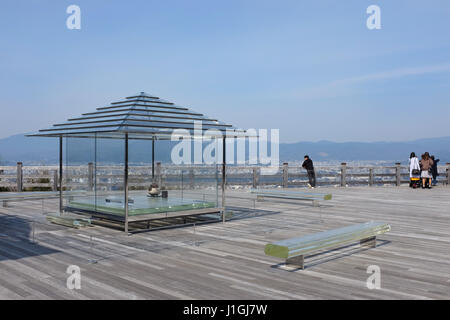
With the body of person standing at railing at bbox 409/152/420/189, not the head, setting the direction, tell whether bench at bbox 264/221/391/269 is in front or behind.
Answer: behind

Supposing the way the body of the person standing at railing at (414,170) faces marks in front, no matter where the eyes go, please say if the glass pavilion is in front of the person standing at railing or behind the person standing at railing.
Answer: behind

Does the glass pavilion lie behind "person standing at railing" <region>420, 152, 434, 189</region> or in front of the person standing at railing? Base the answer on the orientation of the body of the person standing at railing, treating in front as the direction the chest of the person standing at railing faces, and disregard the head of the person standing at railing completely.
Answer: behind

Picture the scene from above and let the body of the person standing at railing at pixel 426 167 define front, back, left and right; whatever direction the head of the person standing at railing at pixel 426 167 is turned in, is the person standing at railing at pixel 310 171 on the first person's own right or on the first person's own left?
on the first person's own left

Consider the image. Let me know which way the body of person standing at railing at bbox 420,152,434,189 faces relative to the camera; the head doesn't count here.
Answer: away from the camera

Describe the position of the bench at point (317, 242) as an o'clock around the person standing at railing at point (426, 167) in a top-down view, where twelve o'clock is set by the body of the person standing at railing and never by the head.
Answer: The bench is roughly at 6 o'clock from the person standing at railing.

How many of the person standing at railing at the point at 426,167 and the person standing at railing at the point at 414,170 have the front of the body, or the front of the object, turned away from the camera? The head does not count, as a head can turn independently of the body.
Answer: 2

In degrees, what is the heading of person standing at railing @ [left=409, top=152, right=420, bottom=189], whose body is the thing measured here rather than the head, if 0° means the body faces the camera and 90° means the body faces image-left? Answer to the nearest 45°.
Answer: approximately 180°

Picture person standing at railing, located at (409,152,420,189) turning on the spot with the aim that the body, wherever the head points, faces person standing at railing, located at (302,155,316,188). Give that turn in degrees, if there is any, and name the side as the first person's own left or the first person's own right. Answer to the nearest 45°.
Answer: approximately 90° to the first person's own left
